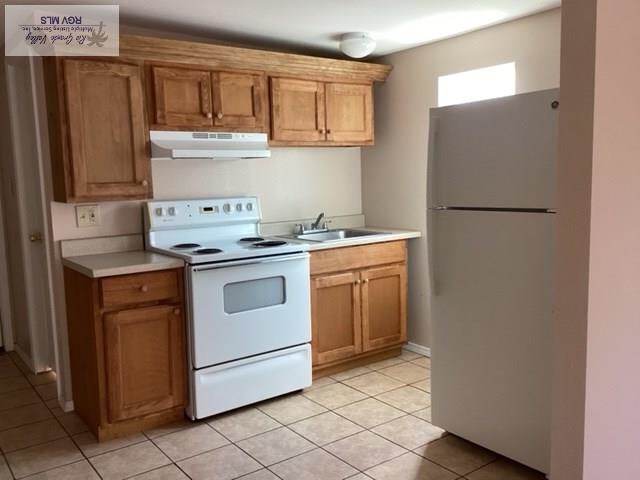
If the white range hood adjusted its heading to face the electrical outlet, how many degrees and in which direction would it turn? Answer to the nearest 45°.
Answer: approximately 135° to its right

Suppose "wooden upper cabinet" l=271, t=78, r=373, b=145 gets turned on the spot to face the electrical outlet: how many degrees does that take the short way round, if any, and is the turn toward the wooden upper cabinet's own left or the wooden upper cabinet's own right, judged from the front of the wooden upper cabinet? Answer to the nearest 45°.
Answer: approximately 90° to the wooden upper cabinet's own right

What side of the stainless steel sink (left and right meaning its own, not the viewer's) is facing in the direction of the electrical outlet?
right

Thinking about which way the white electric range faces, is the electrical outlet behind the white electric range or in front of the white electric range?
behind

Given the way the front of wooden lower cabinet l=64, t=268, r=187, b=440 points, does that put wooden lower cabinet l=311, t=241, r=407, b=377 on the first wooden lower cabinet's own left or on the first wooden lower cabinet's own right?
on the first wooden lower cabinet's own left

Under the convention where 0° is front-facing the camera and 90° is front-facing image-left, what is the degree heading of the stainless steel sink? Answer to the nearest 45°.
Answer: approximately 315°
